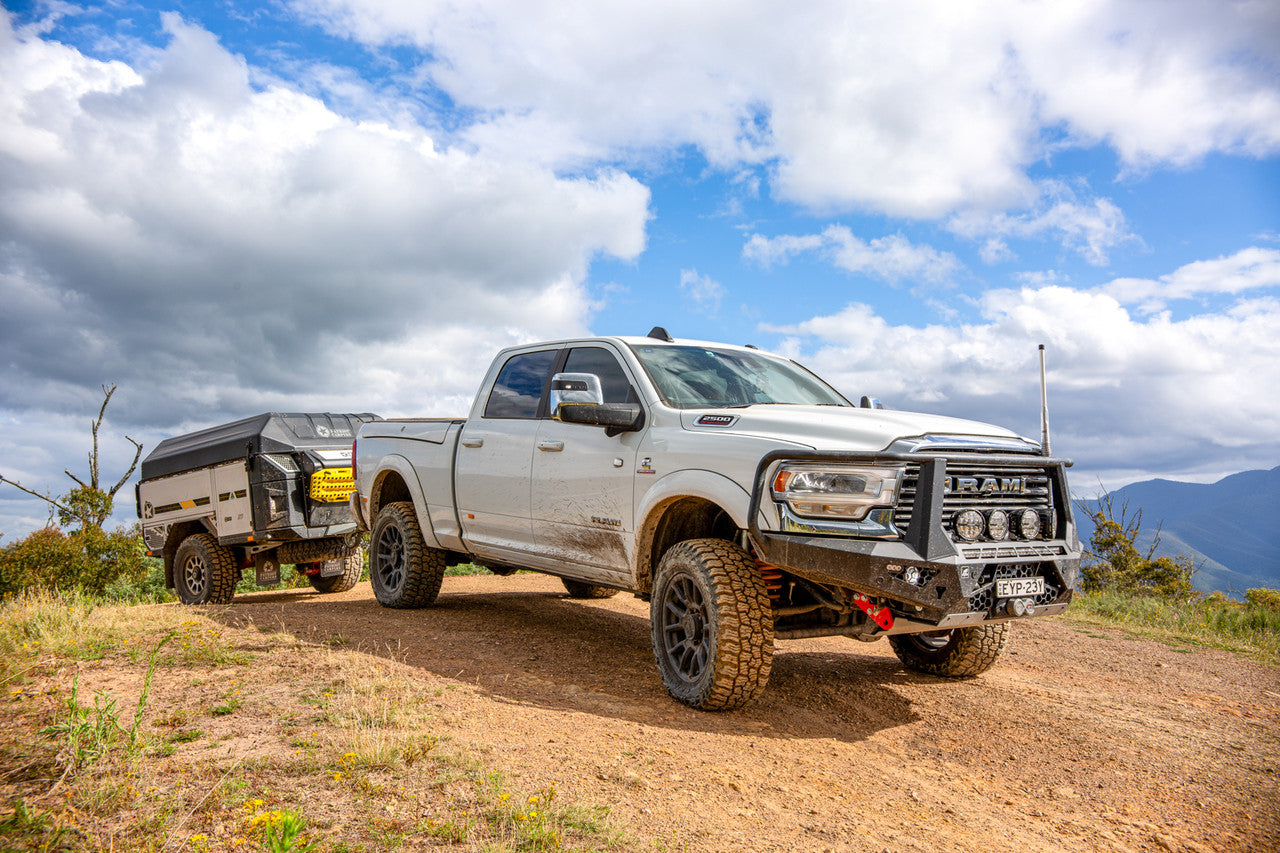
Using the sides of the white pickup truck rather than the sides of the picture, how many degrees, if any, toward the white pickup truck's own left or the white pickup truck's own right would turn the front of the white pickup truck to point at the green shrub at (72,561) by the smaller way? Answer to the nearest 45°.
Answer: approximately 180°

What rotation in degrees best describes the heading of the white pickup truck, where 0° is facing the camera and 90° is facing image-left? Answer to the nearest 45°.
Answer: approximately 315°
